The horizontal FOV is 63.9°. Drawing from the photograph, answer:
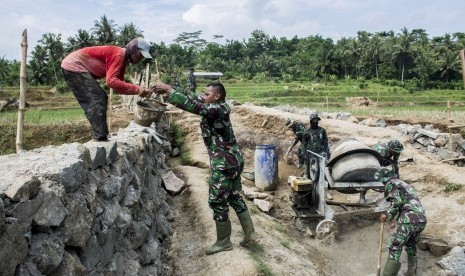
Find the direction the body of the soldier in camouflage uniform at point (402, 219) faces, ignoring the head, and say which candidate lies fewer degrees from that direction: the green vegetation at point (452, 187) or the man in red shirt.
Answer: the man in red shirt

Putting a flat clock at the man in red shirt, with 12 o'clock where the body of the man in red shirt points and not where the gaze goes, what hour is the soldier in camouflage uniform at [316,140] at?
The soldier in camouflage uniform is roughly at 11 o'clock from the man in red shirt.

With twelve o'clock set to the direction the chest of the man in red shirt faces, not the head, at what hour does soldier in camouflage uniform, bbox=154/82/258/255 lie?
The soldier in camouflage uniform is roughly at 1 o'clock from the man in red shirt.

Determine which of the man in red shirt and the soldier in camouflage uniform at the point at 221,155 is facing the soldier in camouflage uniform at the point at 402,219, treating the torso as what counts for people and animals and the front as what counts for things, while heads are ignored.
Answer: the man in red shirt

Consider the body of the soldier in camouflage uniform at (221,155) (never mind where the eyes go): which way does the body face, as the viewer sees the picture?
to the viewer's left

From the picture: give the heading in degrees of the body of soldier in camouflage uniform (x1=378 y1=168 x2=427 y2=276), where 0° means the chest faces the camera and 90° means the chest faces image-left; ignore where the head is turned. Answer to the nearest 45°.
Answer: approximately 90°

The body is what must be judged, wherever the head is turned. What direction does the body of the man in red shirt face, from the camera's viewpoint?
to the viewer's right

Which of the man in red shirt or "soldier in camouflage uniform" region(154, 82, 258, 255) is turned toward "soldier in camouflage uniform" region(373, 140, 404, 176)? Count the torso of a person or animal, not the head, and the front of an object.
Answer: the man in red shirt

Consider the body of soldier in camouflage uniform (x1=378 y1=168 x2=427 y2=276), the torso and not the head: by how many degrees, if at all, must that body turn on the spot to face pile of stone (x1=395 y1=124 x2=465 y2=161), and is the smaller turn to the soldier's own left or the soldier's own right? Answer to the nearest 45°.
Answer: approximately 90° to the soldier's own right

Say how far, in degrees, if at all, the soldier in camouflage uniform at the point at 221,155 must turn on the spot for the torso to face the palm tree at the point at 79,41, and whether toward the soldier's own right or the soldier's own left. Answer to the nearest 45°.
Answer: approximately 90° to the soldier's own right

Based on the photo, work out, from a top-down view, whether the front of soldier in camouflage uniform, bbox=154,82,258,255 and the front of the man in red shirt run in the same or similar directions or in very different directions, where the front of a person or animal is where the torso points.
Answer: very different directions
